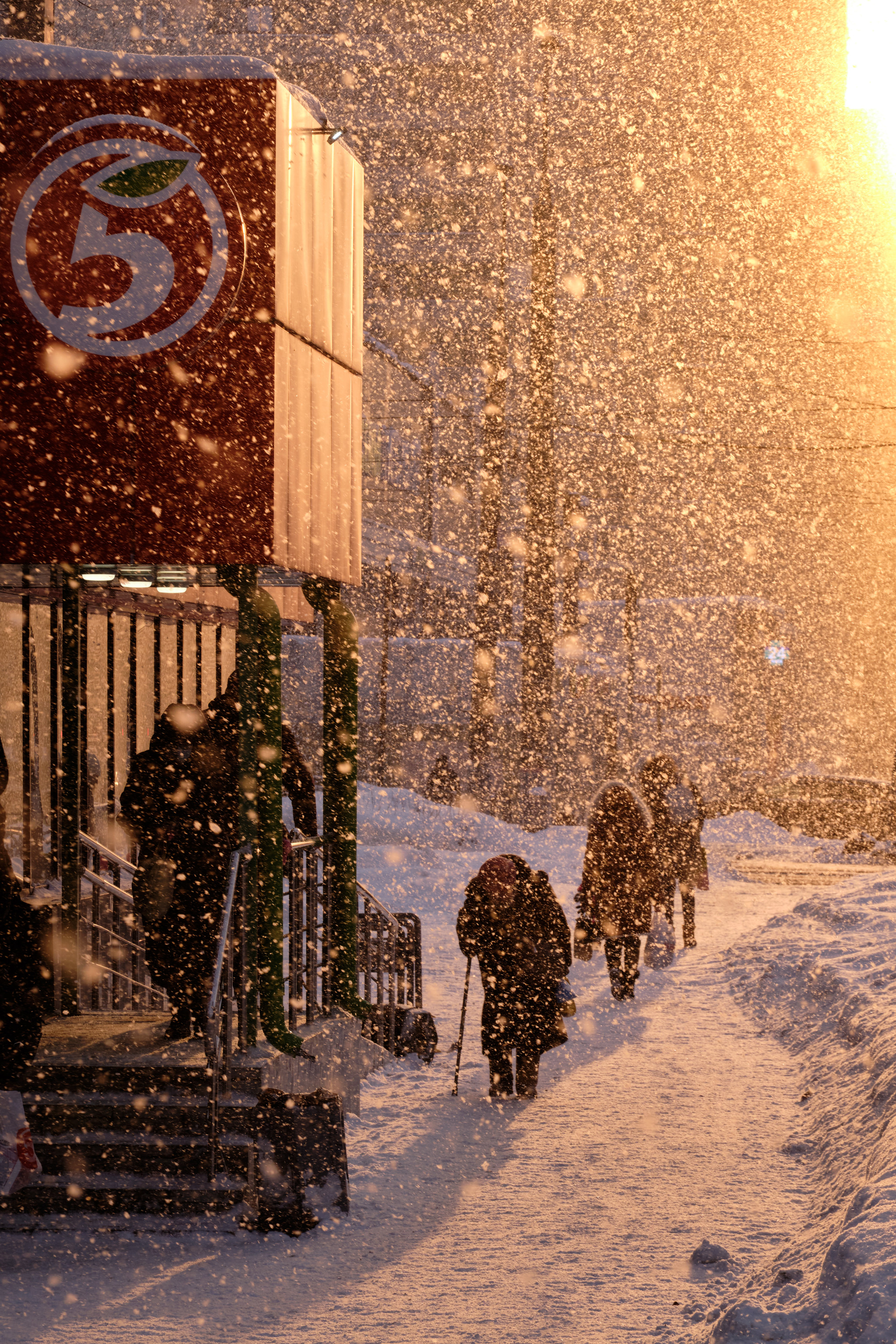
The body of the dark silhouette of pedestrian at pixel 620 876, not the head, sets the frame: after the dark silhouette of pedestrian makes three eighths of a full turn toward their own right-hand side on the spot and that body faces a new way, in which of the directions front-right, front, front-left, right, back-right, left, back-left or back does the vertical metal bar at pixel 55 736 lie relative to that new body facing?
right

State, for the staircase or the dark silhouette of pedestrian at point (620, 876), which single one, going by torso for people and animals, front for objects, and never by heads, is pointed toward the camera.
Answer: the staircase

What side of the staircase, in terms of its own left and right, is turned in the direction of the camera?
front
